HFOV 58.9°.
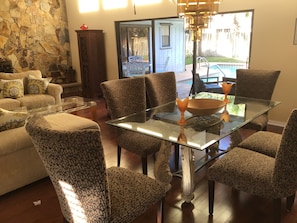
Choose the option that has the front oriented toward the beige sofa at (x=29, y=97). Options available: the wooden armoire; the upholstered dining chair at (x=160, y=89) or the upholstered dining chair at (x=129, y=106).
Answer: the wooden armoire

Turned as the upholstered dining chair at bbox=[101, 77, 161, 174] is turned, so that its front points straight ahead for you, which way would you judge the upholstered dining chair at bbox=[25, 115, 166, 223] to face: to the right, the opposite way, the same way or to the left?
to the left

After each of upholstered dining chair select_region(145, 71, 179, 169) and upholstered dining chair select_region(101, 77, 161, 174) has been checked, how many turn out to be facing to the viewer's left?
0

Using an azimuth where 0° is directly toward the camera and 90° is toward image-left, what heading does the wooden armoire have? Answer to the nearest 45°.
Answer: approximately 45°

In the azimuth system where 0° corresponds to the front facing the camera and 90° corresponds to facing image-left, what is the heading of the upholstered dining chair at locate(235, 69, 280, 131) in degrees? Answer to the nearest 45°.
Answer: approximately 45°

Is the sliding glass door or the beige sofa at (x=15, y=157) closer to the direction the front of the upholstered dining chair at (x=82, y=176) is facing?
the sliding glass door

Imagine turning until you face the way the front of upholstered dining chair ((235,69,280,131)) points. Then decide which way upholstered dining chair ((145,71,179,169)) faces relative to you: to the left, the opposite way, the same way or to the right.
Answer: to the left

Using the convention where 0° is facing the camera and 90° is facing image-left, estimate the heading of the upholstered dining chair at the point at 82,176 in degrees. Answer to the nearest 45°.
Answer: approximately 225°

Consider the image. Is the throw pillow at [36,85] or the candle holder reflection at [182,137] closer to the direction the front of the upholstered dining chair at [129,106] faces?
the candle holder reflection

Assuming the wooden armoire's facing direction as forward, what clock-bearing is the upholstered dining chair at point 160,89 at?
The upholstered dining chair is roughly at 10 o'clock from the wooden armoire.

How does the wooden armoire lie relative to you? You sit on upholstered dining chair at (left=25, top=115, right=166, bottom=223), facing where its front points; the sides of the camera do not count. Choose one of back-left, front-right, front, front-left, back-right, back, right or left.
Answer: front-left

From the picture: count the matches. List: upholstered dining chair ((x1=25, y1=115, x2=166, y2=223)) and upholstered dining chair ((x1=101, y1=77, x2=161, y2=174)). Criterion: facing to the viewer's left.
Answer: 0

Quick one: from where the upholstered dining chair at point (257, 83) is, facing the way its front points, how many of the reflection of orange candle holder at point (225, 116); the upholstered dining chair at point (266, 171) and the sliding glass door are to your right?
1

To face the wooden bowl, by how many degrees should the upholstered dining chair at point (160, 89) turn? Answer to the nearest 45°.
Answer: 0° — it already faces it

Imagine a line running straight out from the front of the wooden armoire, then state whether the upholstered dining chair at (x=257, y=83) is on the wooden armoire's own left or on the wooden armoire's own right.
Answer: on the wooden armoire's own left

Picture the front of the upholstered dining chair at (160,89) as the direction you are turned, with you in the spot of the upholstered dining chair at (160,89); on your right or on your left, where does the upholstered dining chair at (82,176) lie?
on your right

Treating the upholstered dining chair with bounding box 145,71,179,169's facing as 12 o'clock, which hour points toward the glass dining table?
The glass dining table is roughly at 1 o'clock from the upholstered dining chair.

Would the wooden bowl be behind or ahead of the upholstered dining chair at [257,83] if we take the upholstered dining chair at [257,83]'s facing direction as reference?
ahead

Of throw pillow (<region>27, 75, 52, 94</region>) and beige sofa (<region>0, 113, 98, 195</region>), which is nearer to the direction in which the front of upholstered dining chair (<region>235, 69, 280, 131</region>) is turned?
the beige sofa

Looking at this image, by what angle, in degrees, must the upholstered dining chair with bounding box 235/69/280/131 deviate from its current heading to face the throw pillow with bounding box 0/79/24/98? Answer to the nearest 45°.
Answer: approximately 45° to its right

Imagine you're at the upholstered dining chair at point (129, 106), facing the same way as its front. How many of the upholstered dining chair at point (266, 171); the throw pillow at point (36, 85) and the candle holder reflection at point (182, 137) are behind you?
1
